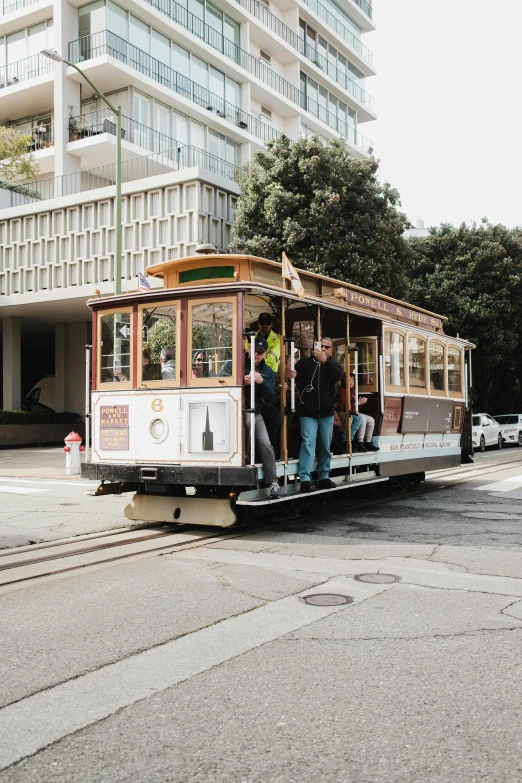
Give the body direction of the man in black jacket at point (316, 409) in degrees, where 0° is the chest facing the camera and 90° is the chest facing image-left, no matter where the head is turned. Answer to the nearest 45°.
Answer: approximately 0°

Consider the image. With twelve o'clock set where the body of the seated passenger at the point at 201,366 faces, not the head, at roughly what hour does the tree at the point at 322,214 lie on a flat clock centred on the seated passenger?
The tree is roughly at 5 o'clock from the seated passenger.

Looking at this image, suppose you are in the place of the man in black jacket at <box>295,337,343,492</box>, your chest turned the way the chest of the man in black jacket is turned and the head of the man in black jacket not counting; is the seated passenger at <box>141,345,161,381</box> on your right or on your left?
on your right

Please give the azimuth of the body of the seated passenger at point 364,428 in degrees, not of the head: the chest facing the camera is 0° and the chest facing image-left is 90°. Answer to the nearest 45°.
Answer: approximately 315°

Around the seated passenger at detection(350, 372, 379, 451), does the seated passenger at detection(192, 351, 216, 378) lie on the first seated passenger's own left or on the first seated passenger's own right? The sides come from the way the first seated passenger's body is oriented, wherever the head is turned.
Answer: on the first seated passenger's own right

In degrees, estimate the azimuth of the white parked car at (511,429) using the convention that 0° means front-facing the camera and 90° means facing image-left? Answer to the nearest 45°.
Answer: approximately 45°
